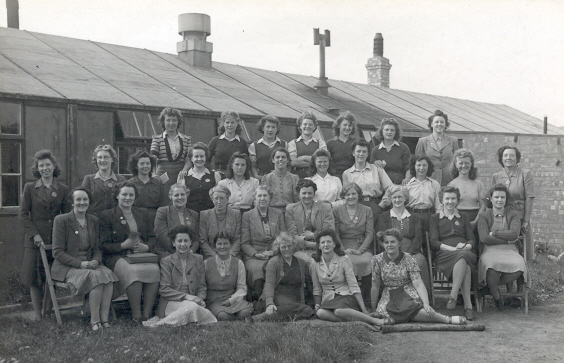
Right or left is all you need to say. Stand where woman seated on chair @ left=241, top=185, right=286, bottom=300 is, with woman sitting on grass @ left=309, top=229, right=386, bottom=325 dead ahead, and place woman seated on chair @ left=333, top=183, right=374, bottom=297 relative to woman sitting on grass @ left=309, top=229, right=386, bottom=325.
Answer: left

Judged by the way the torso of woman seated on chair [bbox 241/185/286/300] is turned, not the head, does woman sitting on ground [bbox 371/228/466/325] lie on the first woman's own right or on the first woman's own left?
on the first woman's own left

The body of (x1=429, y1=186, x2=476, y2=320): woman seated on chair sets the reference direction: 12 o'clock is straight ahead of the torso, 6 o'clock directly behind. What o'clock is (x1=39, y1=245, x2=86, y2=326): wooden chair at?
The wooden chair is roughly at 2 o'clock from the woman seated on chair.

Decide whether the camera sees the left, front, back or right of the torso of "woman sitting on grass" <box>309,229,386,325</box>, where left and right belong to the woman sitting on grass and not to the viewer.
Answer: front

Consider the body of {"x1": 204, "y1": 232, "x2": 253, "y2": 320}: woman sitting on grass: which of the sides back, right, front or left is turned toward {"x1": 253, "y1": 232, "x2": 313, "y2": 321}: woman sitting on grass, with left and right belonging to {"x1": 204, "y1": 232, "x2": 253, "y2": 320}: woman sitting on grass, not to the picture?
left

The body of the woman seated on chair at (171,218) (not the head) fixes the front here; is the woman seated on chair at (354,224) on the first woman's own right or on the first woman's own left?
on the first woman's own left

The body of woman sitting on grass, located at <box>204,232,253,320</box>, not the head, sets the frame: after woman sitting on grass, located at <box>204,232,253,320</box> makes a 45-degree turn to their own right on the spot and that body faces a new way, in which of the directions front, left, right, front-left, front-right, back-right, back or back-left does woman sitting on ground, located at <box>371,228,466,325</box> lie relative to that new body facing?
back-left

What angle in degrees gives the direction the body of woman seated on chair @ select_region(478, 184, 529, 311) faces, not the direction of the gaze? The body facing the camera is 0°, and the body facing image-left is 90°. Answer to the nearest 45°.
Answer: approximately 0°

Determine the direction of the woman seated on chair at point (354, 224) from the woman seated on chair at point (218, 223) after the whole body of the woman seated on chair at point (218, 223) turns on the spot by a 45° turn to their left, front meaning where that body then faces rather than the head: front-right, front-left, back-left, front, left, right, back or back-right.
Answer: front-left

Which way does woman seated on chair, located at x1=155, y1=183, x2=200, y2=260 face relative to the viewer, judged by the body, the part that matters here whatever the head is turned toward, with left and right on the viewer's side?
facing the viewer

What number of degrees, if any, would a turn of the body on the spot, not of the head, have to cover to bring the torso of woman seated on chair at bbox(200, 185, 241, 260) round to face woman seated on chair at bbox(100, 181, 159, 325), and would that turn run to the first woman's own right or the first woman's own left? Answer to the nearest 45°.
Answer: approximately 90° to the first woman's own right

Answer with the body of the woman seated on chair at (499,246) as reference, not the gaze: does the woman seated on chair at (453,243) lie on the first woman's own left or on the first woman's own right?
on the first woman's own right
